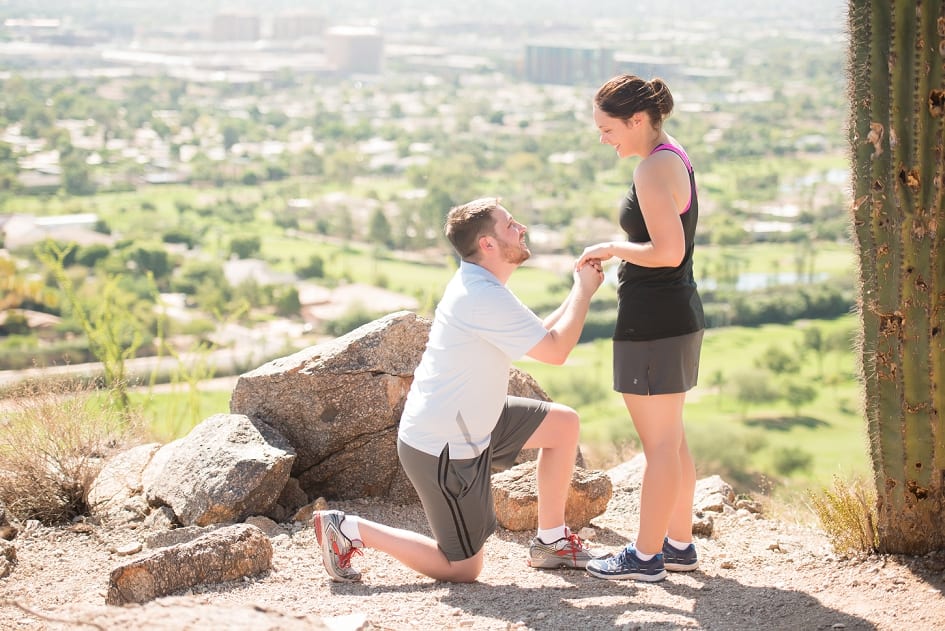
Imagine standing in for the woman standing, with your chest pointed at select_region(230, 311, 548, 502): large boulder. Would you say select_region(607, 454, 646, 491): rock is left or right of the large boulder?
right

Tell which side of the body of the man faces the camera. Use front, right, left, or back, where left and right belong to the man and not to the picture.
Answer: right

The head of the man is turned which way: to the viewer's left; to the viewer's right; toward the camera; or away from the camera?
to the viewer's right

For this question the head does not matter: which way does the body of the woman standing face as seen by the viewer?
to the viewer's left

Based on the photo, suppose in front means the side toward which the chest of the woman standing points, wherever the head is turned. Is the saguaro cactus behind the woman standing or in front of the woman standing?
behind

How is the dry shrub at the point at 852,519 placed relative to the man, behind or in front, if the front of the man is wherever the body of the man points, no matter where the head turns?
in front

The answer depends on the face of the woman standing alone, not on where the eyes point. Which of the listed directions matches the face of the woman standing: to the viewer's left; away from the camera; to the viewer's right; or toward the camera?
to the viewer's left

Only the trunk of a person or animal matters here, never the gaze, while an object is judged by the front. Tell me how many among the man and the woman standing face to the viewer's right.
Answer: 1

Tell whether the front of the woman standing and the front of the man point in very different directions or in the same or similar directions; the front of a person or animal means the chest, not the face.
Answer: very different directions

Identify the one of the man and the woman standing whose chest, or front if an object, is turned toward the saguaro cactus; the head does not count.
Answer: the man

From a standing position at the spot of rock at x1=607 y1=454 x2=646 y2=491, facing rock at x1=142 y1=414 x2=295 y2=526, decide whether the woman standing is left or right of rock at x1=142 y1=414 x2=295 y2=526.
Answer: left

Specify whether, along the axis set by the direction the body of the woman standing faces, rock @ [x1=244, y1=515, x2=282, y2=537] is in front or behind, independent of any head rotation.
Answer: in front

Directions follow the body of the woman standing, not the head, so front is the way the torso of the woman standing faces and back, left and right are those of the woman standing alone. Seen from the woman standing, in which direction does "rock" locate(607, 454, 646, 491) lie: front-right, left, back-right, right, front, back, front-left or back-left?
right

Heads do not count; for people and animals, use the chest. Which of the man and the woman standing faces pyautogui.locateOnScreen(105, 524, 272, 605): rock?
the woman standing

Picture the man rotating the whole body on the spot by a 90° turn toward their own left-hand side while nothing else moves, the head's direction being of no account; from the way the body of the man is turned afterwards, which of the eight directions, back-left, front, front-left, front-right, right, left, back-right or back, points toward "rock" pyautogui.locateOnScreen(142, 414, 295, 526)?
front-left
